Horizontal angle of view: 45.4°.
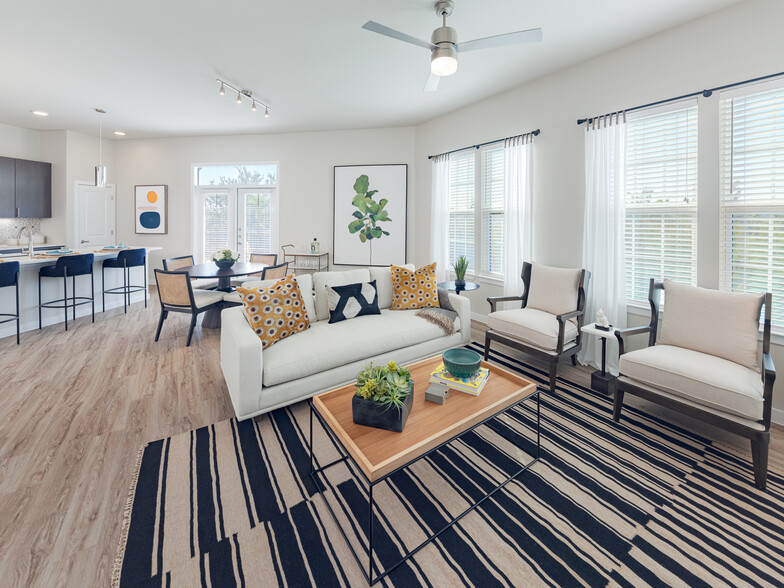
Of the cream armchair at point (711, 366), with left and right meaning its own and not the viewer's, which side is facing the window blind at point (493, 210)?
right

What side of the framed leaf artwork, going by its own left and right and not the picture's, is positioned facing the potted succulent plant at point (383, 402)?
front

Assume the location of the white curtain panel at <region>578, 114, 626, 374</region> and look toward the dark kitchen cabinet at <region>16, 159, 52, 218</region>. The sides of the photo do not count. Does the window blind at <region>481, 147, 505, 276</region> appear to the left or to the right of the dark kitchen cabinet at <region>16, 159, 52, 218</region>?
right

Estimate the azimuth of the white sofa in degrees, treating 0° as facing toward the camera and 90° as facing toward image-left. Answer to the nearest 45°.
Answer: approximately 315°

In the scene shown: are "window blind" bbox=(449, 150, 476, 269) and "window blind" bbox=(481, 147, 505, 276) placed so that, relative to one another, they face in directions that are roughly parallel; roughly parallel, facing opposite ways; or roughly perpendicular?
roughly parallel

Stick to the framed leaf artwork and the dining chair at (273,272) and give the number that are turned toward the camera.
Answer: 1

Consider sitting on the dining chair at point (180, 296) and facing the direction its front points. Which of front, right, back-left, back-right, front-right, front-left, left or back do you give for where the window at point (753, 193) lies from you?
right

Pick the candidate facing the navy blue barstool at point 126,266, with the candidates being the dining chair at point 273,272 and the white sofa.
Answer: the dining chair

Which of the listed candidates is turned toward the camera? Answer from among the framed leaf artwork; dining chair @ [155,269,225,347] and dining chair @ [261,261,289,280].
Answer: the framed leaf artwork

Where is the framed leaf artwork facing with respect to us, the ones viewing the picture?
facing the viewer

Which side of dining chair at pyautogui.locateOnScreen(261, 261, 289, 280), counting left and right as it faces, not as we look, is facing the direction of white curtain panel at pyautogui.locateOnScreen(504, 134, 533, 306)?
back

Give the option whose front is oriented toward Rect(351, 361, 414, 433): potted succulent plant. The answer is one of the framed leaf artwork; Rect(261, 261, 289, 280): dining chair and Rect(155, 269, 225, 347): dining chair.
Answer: the framed leaf artwork

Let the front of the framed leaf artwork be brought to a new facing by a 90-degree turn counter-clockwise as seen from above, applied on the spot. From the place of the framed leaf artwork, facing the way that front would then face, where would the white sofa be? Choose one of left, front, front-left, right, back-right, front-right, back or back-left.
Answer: right

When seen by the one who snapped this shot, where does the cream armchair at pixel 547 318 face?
facing the viewer and to the left of the viewer
